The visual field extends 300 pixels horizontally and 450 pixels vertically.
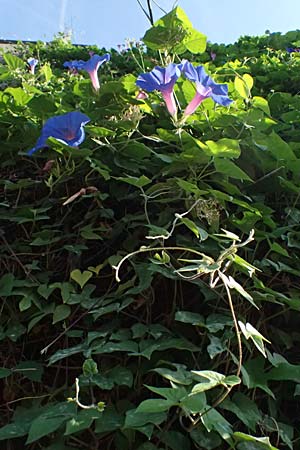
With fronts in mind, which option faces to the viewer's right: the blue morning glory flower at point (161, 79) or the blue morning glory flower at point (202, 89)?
the blue morning glory flower at point (202, 89)

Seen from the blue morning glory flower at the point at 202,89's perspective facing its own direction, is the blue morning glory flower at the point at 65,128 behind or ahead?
behind

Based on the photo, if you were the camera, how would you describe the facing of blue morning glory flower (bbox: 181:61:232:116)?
facing to the right of the viewer

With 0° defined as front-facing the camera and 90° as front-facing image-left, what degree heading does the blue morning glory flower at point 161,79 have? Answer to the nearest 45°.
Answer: approximately 90°

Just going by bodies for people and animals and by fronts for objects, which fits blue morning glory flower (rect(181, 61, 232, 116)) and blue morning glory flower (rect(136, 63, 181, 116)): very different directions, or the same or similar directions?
very different directions
